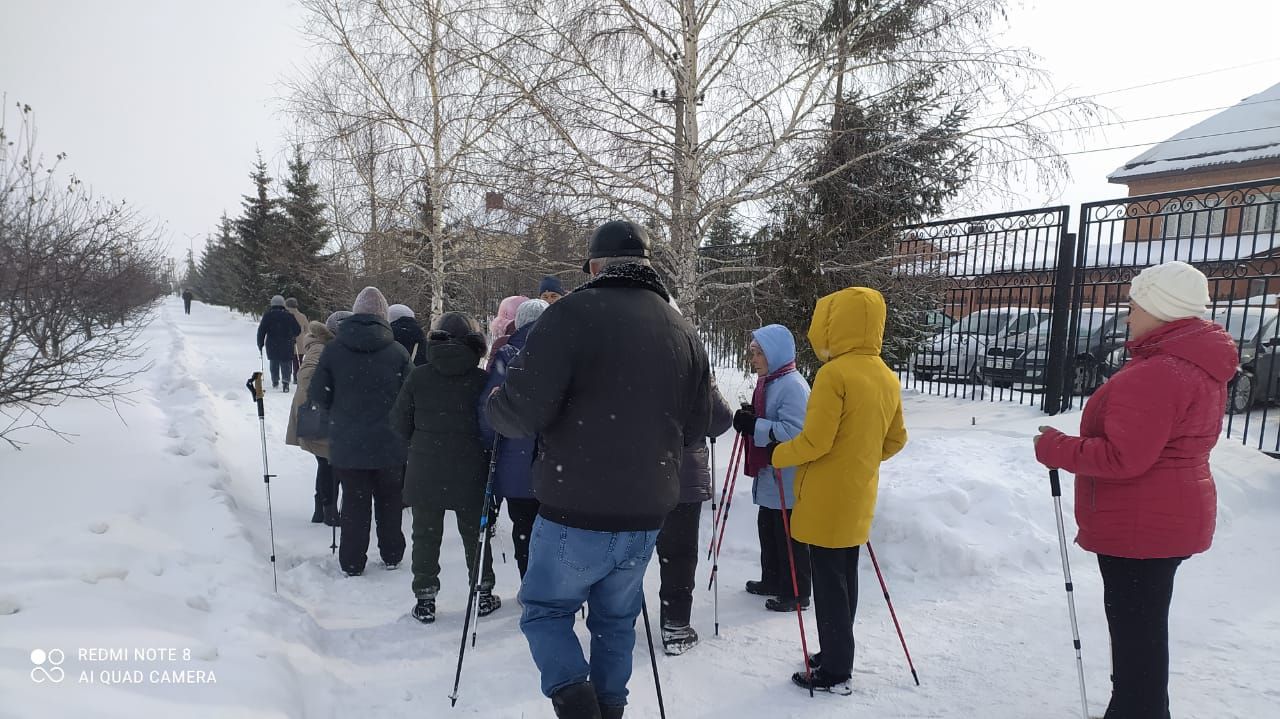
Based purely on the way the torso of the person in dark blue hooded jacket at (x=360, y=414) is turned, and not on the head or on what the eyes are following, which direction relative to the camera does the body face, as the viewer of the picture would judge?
away from the camera

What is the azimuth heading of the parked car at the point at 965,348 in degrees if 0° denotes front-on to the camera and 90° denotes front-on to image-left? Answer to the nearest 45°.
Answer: approximately 45°

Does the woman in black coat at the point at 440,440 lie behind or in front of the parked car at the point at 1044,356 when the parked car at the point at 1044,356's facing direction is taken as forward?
in front

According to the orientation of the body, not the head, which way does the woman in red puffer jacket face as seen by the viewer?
to the viewer's left

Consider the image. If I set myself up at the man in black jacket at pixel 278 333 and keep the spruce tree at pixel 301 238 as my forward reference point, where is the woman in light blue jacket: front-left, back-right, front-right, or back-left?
back-right

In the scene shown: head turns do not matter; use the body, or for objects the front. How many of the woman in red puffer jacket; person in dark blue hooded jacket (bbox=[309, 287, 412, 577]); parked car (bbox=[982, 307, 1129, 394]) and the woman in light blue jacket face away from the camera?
1

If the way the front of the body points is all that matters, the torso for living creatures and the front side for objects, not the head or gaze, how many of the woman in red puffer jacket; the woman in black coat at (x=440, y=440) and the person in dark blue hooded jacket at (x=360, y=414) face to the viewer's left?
1

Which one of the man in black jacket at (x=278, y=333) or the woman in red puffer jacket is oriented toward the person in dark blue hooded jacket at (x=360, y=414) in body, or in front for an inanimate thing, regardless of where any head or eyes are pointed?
the woman in red puffer jacket

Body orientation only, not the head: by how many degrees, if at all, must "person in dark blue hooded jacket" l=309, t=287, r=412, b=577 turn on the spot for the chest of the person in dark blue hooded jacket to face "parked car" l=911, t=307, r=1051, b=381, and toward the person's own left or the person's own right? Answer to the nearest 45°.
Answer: approximately 90° to the person's own right

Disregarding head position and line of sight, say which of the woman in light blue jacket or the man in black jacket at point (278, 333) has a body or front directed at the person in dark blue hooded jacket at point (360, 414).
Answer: the woman in light blue jacket

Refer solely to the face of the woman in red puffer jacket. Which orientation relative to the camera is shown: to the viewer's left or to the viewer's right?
to the viewer's left

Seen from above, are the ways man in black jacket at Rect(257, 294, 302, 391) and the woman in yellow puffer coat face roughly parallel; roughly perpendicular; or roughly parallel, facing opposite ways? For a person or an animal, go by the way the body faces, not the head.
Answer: roughly parallel

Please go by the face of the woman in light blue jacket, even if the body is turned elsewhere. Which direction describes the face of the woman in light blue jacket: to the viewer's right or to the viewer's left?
to the viewer's left

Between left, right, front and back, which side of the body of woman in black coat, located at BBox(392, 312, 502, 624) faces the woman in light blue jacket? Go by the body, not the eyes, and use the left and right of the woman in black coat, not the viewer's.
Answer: right

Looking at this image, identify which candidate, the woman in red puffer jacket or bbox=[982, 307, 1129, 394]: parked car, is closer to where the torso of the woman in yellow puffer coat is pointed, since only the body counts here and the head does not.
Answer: the parked car

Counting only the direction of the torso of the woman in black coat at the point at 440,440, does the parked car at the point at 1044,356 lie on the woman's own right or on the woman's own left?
on the woman's own right

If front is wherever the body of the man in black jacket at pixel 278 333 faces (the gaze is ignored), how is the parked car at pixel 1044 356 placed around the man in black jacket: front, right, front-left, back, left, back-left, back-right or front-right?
back-right
